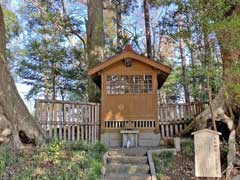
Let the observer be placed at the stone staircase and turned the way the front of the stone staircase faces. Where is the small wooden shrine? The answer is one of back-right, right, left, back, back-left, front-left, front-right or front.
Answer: back

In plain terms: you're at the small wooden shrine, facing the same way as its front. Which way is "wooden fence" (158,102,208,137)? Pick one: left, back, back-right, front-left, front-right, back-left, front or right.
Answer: left

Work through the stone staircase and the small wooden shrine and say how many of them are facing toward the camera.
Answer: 2

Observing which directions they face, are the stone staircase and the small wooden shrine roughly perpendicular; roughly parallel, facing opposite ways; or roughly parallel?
roughly parallel

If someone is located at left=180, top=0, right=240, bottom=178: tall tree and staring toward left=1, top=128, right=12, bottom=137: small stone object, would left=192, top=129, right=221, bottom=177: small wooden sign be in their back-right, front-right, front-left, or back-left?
front-left

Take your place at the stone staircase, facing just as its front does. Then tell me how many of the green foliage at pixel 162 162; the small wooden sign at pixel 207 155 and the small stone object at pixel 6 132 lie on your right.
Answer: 1

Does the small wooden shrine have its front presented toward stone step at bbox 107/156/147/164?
yes

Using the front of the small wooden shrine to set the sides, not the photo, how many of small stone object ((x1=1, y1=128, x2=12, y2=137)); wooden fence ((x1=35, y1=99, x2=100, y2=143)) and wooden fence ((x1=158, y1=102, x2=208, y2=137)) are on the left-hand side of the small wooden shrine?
1

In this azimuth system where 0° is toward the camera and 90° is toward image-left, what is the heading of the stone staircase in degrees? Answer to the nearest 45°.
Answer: approximately 0°

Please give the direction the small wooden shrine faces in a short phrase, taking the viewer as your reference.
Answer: facing the viewer

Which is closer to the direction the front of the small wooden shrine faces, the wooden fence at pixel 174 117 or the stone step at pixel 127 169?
the stone step

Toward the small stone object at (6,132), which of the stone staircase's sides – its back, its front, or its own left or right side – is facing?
right

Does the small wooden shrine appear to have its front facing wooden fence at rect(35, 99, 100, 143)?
no

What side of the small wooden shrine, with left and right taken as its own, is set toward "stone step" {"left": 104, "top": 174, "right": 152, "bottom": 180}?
front

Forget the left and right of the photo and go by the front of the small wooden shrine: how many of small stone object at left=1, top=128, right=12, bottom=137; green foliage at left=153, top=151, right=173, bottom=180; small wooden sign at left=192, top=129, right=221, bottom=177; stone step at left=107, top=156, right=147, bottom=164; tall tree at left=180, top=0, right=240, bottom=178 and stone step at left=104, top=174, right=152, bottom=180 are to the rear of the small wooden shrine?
0
